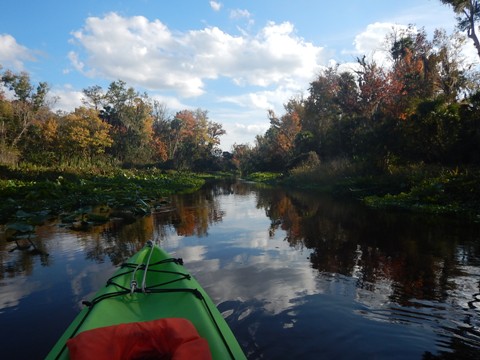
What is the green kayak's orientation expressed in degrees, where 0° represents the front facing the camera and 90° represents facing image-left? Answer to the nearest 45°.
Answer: approximately 180°

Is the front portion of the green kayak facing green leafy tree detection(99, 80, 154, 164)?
yes

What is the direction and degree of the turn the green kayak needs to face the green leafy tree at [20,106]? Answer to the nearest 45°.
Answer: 0° — it already faces it
